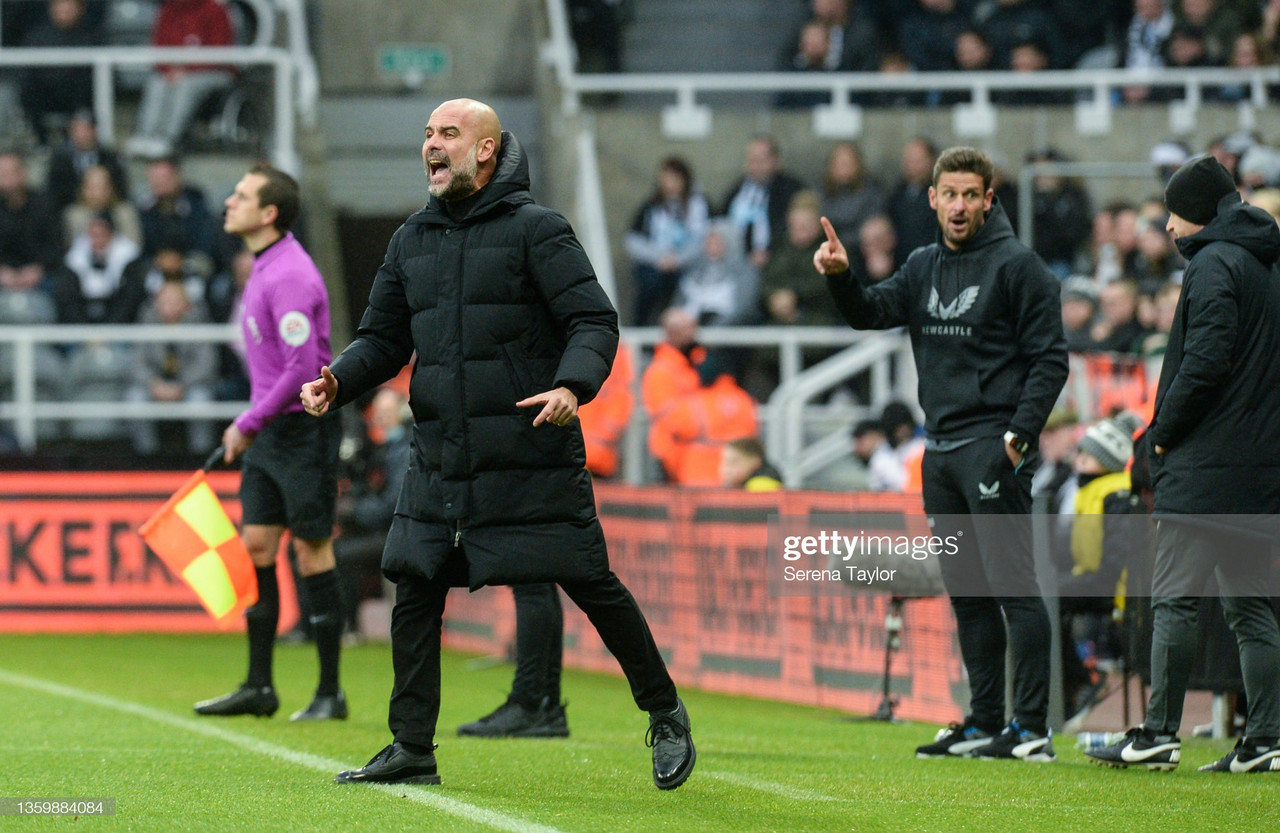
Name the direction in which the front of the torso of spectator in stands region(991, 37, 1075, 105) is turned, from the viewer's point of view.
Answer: toward the camera

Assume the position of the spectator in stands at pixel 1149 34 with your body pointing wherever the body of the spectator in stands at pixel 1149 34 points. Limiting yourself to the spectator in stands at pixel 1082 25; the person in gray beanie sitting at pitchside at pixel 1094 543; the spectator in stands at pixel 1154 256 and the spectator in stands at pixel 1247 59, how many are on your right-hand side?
1

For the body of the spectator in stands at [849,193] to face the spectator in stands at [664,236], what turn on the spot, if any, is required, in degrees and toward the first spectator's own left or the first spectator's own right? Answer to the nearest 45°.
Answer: approximately 90° to the first spectator's own right

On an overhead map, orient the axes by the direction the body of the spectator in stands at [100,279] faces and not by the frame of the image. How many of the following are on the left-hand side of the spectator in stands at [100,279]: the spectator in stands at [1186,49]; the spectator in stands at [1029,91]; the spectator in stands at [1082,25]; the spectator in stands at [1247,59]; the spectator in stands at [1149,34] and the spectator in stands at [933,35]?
6

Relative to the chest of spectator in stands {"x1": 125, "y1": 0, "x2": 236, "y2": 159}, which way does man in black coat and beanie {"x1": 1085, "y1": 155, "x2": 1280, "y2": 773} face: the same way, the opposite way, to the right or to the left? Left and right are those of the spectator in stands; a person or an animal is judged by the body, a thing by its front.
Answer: to the right

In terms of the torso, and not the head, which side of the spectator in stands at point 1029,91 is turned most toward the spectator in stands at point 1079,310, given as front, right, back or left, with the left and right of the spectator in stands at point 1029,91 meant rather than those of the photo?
front

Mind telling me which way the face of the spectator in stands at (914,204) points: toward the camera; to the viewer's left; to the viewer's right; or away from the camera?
toward the camera

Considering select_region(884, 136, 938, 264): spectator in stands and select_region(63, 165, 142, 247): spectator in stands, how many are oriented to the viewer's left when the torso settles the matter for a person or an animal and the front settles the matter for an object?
0

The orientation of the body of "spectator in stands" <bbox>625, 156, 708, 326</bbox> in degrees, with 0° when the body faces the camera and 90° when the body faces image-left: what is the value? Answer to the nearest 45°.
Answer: approximately 45°

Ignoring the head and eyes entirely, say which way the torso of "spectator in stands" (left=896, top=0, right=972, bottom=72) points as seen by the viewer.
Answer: toward the camera

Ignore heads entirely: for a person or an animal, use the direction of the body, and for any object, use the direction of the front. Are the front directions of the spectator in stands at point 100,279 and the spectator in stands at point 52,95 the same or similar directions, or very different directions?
same or similar directions

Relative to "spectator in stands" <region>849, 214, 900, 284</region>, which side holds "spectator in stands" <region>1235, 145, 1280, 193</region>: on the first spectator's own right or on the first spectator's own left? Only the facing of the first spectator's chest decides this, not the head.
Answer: on the first spectator's own left

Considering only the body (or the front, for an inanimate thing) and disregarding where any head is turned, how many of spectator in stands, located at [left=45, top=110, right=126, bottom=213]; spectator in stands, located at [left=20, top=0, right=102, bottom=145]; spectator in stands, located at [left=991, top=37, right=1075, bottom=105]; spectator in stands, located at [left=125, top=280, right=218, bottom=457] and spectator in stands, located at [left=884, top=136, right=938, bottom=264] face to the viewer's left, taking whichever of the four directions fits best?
0

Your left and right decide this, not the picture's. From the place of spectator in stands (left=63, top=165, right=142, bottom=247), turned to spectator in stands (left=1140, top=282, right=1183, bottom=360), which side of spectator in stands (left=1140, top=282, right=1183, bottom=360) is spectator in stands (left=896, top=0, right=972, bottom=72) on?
left

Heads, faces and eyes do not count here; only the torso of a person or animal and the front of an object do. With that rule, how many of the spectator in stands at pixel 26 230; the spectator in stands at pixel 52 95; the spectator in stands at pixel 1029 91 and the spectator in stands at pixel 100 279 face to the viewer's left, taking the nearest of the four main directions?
0

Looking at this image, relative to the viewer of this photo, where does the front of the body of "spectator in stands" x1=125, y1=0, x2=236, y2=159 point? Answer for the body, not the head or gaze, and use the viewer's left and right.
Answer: facing the viewer and to the left of the viewer

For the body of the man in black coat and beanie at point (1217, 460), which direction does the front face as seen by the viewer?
to the viewer's left

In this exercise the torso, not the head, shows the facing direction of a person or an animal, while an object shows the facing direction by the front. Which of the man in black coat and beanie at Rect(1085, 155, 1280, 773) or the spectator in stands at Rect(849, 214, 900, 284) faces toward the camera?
the spectator in stands

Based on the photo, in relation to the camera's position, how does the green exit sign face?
facing the viewer

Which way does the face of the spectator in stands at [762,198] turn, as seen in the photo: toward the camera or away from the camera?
toward the camera
